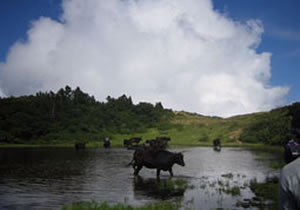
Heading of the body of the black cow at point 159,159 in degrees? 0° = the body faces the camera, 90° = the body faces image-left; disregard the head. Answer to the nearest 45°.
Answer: approximately 270°
